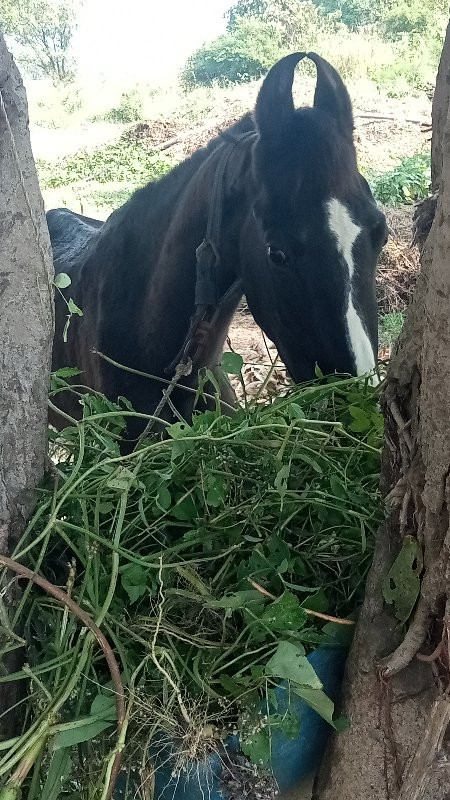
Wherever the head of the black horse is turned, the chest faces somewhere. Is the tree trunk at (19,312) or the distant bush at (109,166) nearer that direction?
the tree trunk

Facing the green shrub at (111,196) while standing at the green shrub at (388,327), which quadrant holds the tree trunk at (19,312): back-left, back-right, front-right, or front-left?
back-left

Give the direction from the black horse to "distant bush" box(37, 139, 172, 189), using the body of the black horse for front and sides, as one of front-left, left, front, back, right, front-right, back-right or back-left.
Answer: back-left

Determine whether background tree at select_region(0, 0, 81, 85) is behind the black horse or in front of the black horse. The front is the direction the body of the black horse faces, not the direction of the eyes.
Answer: behind

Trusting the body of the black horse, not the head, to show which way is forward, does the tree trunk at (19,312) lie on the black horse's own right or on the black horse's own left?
on the black horse's own right

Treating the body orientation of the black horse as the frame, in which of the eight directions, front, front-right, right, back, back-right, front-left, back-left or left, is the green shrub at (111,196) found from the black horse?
back-left

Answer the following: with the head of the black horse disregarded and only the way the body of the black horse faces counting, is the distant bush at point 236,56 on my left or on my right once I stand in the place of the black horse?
on my left

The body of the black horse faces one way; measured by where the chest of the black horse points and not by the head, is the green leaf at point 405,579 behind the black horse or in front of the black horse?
in front

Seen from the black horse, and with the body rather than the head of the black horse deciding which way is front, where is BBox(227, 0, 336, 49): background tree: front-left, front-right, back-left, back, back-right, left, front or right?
back-left

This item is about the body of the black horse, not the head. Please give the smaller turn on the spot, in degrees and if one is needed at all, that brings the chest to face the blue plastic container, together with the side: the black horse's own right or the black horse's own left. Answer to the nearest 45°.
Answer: approximately 45° to the black horse's own right

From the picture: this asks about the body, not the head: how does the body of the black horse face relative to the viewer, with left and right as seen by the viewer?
facing the viewer and to the right of the viewer

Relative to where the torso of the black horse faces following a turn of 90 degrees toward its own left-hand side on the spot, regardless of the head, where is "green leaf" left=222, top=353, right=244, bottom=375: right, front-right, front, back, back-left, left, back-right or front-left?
back-right

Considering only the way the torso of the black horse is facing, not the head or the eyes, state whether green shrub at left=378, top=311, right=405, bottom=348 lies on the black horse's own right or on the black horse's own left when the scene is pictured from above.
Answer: on the black horse's own left
